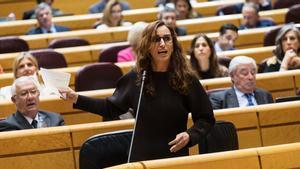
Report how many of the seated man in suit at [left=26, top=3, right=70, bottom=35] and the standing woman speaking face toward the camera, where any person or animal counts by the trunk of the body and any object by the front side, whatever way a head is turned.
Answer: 2

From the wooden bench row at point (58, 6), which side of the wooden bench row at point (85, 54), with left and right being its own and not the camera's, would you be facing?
back

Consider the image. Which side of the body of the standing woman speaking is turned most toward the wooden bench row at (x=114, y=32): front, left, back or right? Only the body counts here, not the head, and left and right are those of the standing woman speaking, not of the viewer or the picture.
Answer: back

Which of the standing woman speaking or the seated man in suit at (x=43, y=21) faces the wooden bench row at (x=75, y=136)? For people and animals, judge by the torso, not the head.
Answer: the seated man in suit

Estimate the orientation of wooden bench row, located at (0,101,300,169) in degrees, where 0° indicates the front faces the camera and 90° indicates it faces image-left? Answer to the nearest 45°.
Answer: approximately 0°

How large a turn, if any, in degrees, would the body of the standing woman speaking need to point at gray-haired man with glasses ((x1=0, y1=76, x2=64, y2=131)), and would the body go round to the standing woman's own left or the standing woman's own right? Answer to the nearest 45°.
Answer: approximately 135° to the standing woman's own right

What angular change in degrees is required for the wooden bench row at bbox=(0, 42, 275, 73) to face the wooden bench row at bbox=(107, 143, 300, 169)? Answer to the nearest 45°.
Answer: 0° — it already faces it

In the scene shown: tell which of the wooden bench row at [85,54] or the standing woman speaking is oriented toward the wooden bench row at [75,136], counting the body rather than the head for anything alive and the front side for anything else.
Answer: the wooden bench row at [85,54]

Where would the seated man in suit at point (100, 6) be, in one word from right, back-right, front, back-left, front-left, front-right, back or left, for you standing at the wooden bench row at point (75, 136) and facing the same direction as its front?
back

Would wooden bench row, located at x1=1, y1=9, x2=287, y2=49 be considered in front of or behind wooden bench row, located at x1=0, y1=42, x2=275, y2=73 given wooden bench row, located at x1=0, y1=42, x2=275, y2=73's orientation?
behind
